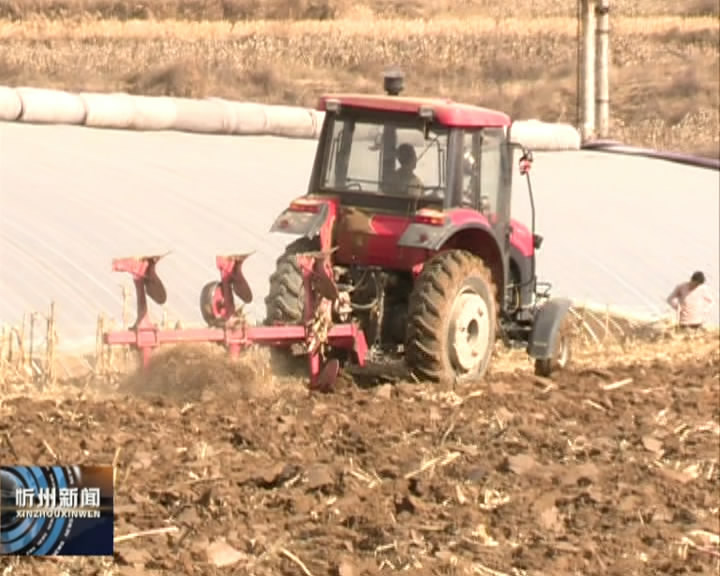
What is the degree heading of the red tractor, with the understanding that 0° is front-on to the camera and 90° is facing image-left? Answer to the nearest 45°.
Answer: approximately 225°

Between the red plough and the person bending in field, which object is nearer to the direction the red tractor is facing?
the person bending in field

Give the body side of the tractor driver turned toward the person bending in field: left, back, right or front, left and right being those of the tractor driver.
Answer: front

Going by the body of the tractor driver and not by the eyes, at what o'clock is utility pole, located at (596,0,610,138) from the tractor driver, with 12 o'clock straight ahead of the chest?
The utility pole is roughly at 11 o'clock from the tractor driver.

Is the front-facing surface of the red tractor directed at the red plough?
no

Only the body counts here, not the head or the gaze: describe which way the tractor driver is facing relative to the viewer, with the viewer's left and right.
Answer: facing away from the viewer and to the right of the viewer

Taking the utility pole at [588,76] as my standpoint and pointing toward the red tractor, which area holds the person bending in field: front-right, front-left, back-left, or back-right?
front-left

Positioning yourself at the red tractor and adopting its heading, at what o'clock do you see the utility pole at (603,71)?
The utility pole is roughly at 11 o'clock from the red tractor.

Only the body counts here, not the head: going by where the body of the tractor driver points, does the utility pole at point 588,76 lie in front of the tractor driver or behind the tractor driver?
in front
